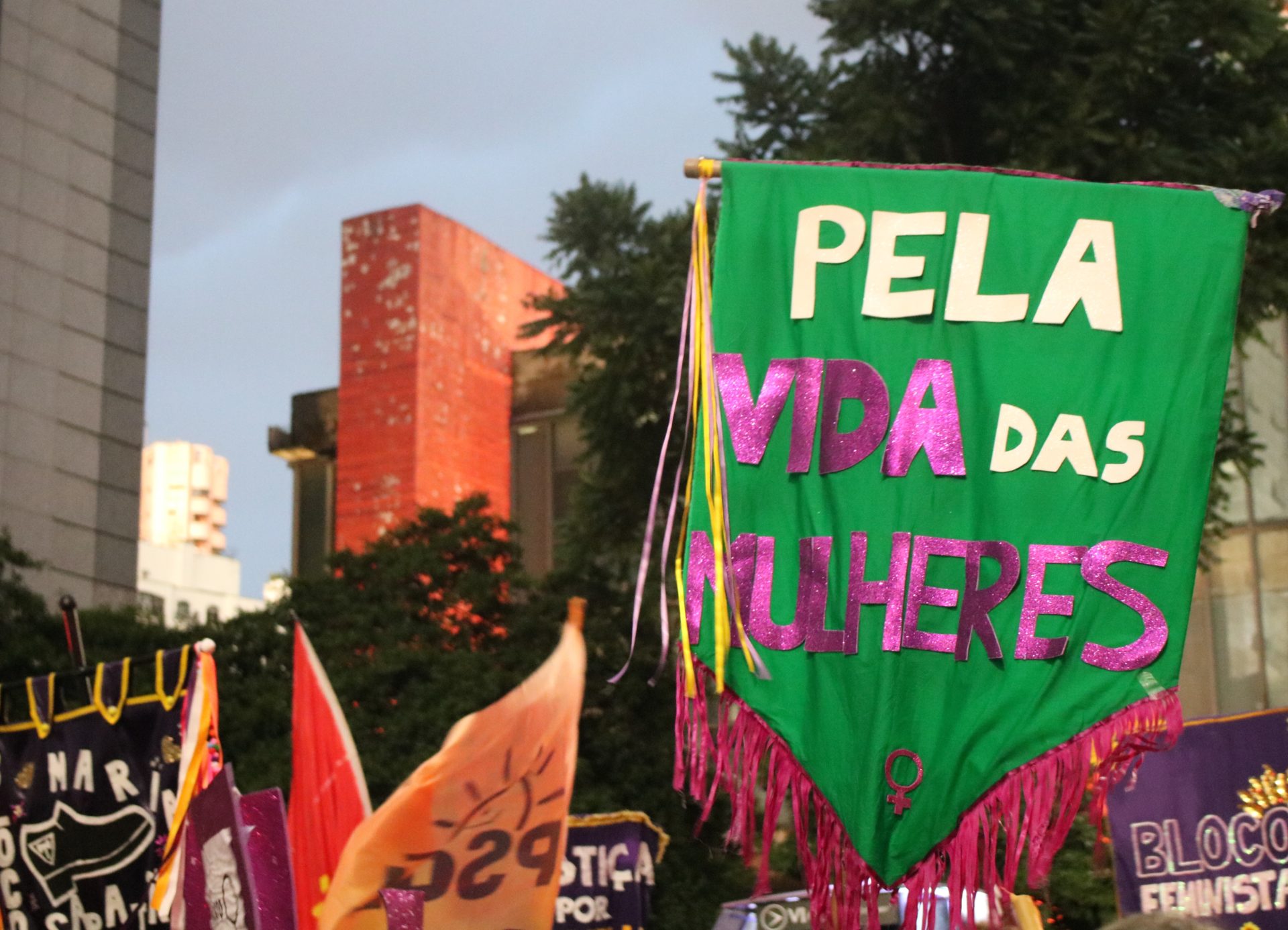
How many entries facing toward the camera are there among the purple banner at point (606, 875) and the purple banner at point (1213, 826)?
2

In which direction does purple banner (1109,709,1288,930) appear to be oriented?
toward the camera

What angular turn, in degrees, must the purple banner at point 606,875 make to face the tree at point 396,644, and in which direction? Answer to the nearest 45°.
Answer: approximately 135° to its right

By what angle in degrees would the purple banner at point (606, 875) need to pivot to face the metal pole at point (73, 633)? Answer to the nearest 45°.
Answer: approximately 45° to its right

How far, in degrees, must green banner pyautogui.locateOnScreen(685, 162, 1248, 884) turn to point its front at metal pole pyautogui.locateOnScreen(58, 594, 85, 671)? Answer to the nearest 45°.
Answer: approximately 135° to its right

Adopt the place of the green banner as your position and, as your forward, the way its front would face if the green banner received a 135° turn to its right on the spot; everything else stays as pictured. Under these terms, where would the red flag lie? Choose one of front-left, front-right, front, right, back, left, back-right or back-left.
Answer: front

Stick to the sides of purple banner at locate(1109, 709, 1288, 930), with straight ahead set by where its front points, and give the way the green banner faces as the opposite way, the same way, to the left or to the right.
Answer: the same way

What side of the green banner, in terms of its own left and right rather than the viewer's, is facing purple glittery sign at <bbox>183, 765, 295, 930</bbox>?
right

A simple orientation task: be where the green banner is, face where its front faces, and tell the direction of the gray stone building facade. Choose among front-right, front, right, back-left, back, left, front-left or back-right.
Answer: back-right

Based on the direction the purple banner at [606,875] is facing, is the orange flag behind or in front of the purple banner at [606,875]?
in front

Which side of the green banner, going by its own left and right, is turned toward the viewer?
front

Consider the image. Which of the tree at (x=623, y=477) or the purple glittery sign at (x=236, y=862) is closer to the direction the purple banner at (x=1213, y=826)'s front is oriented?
the purple glittery sign

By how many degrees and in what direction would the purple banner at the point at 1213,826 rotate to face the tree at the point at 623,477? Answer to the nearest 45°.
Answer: approximately 135° to its right

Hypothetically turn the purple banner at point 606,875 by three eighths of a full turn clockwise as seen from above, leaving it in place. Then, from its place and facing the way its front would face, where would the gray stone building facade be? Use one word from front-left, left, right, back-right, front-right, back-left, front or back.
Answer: front

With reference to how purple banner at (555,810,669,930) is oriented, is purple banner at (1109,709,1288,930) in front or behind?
in front
